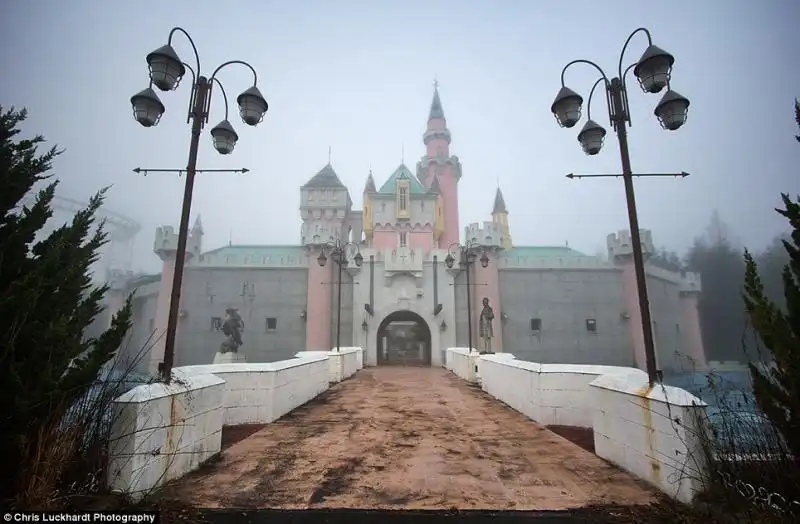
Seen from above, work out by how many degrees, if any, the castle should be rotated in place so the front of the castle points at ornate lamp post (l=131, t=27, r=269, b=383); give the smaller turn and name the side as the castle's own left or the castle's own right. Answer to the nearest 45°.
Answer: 0° — it already faces it

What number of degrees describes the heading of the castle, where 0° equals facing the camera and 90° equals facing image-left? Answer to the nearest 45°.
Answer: approximately 0°

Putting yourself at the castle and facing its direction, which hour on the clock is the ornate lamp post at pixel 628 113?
The ornate lamp post is roughly at 12 o'clock from the castle.

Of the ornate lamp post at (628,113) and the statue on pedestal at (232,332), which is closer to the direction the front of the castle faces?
the ornate lamp post

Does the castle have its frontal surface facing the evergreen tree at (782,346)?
yes

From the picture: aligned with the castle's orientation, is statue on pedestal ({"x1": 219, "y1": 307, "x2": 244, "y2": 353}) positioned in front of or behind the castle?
in front

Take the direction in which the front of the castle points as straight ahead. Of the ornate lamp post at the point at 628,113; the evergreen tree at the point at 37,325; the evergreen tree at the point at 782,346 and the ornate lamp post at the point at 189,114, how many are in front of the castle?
4

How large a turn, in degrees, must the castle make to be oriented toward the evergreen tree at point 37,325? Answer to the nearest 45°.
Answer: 0° — it already faces it

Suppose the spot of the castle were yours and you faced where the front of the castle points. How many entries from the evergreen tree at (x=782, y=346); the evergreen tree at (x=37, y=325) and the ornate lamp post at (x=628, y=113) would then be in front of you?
3
